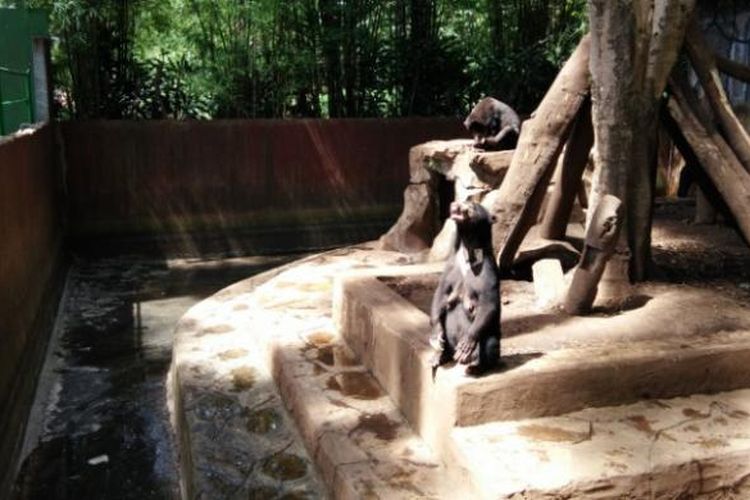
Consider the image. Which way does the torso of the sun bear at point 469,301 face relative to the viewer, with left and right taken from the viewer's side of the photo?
facing the viewer and to the left of the viewer

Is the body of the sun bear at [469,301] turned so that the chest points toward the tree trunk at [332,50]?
no

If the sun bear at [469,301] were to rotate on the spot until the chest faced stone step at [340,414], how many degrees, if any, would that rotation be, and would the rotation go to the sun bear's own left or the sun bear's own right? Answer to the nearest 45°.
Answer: approximately 90° to the sun bear's own right

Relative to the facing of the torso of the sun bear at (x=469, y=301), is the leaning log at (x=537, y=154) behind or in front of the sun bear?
behind

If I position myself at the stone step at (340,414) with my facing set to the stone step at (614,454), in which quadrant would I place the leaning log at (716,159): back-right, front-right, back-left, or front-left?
front-left

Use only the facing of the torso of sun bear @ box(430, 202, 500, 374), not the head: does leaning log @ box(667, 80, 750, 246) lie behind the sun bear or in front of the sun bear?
behind

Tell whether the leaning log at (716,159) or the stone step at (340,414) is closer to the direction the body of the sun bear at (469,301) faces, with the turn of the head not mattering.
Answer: the stone step

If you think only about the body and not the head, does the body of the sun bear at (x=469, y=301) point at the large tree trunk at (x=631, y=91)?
no

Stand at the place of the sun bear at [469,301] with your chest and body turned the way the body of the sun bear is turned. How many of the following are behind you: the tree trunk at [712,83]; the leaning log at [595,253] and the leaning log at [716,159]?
3

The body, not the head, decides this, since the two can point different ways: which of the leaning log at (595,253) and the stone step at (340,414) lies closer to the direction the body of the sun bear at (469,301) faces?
the stone step

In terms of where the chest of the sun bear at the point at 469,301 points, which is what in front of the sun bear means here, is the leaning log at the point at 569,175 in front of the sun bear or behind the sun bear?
behind

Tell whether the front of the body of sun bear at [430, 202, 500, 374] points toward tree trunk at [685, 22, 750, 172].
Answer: no

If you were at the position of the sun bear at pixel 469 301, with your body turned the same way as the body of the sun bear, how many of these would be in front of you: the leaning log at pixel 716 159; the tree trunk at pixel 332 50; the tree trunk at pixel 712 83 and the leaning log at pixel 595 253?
0
